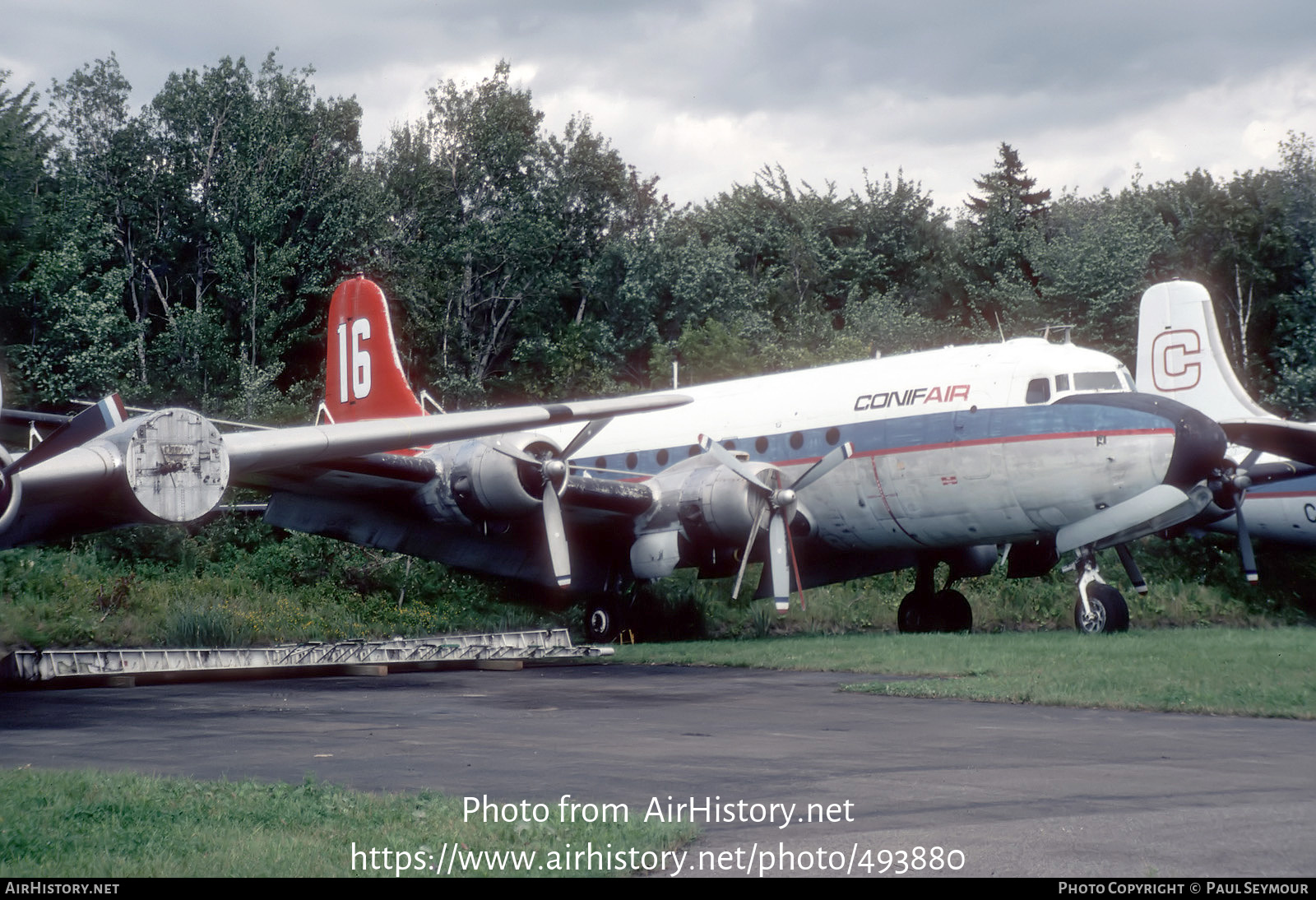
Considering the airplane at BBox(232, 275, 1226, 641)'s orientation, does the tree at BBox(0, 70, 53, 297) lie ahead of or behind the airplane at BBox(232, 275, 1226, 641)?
behind

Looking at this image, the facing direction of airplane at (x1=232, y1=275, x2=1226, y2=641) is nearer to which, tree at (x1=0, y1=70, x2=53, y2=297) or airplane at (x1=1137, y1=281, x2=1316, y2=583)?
the airplane

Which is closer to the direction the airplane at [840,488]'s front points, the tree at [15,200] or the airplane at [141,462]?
the airplane

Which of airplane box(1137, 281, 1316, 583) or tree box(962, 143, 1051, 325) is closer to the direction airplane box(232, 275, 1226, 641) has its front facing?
the airplane

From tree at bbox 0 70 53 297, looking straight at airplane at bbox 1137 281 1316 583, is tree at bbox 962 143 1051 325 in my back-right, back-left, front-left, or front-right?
front-left

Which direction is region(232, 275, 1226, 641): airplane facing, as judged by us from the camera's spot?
facing the viewer and to the right of the viewer

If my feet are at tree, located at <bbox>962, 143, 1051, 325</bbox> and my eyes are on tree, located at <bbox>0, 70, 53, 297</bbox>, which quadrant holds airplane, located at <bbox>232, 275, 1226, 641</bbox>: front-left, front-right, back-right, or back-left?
front-left

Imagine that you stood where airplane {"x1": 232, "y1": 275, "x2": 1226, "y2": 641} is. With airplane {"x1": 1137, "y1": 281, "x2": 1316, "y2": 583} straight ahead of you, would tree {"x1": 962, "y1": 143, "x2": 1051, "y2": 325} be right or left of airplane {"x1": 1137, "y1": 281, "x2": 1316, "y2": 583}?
left
